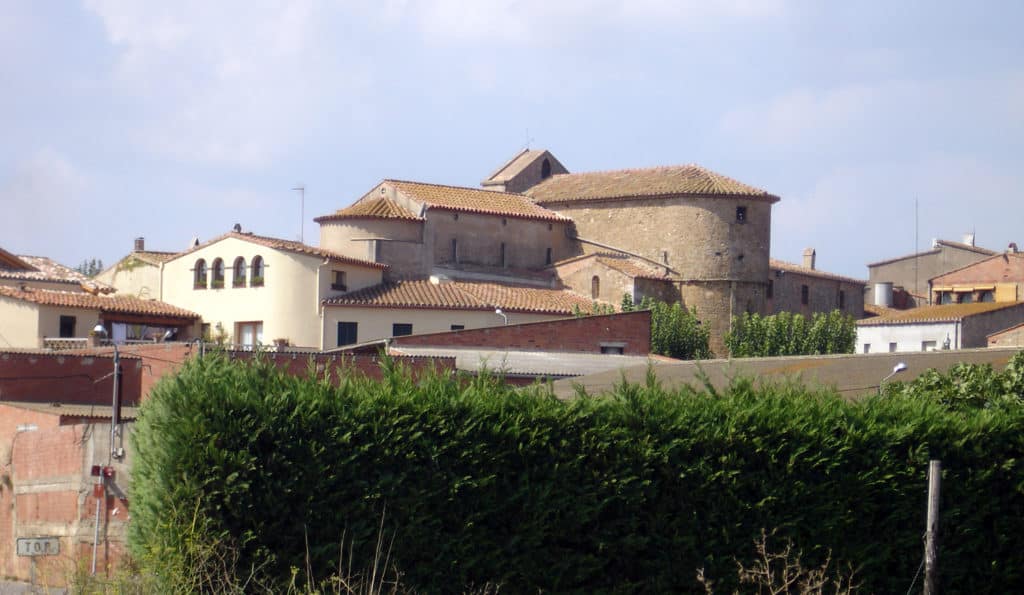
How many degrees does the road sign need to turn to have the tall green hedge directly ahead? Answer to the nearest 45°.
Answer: approximately 45° to its left

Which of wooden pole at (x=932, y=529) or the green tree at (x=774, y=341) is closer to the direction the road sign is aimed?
the wooden pole

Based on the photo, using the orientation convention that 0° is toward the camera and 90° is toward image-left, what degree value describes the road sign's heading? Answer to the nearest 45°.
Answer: approximately 0°

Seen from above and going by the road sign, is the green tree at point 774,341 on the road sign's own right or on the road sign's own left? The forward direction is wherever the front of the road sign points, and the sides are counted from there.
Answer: on the road sign's own left

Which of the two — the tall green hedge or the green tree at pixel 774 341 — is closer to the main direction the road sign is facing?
the tall green hedge

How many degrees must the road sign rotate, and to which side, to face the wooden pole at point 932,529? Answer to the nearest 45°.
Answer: approximately 45° to its left
